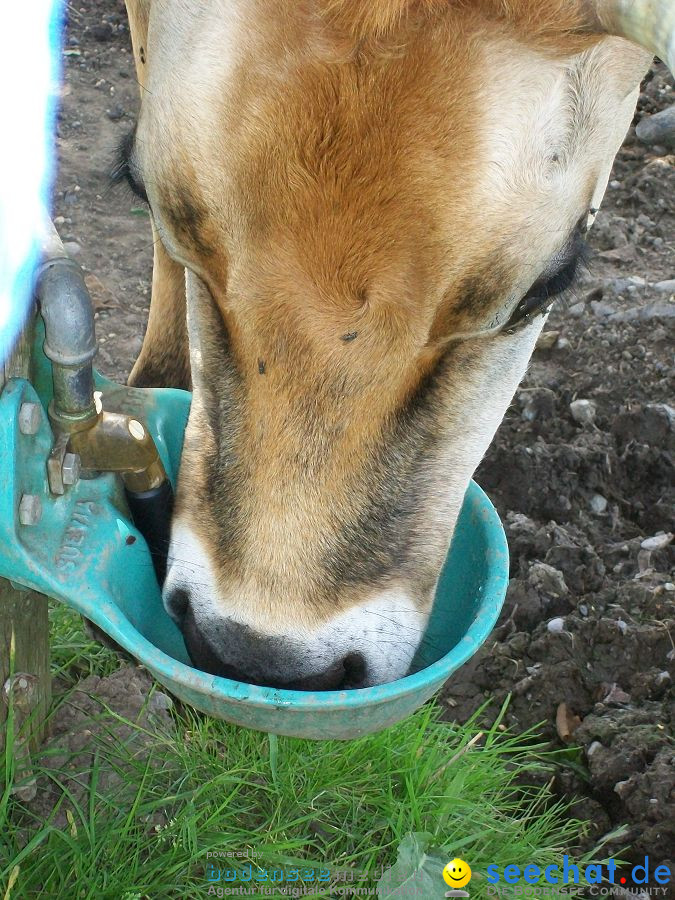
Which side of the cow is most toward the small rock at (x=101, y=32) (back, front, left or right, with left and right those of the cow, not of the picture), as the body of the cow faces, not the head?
back

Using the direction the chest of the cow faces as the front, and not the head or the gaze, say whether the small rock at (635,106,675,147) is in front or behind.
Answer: behind

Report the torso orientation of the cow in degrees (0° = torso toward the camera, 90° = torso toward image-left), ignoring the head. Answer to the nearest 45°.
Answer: approximately 0°

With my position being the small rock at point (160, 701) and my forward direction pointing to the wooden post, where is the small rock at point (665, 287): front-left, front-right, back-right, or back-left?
back-right

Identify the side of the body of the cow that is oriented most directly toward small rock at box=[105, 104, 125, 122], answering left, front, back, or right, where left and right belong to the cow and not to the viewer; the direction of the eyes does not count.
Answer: back

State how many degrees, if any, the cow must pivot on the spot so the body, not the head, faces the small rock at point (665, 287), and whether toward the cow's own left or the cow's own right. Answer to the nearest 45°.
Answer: approximately 135° to the cow's own left
